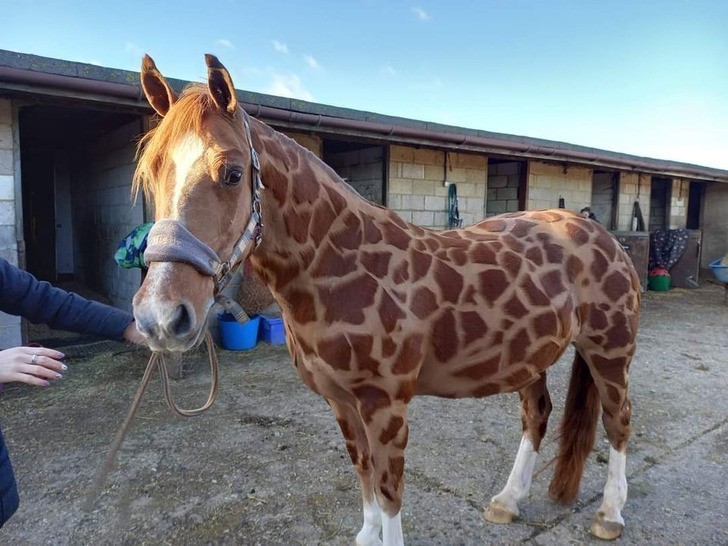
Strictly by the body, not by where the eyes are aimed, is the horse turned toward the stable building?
no

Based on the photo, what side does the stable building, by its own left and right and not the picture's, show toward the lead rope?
front

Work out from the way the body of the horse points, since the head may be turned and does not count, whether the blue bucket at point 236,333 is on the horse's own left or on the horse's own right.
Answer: on the horse's own right

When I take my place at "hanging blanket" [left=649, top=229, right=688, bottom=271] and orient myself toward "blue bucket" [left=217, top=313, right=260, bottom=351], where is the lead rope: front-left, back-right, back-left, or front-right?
front-left

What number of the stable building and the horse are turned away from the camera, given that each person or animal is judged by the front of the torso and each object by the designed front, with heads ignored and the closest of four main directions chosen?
0
